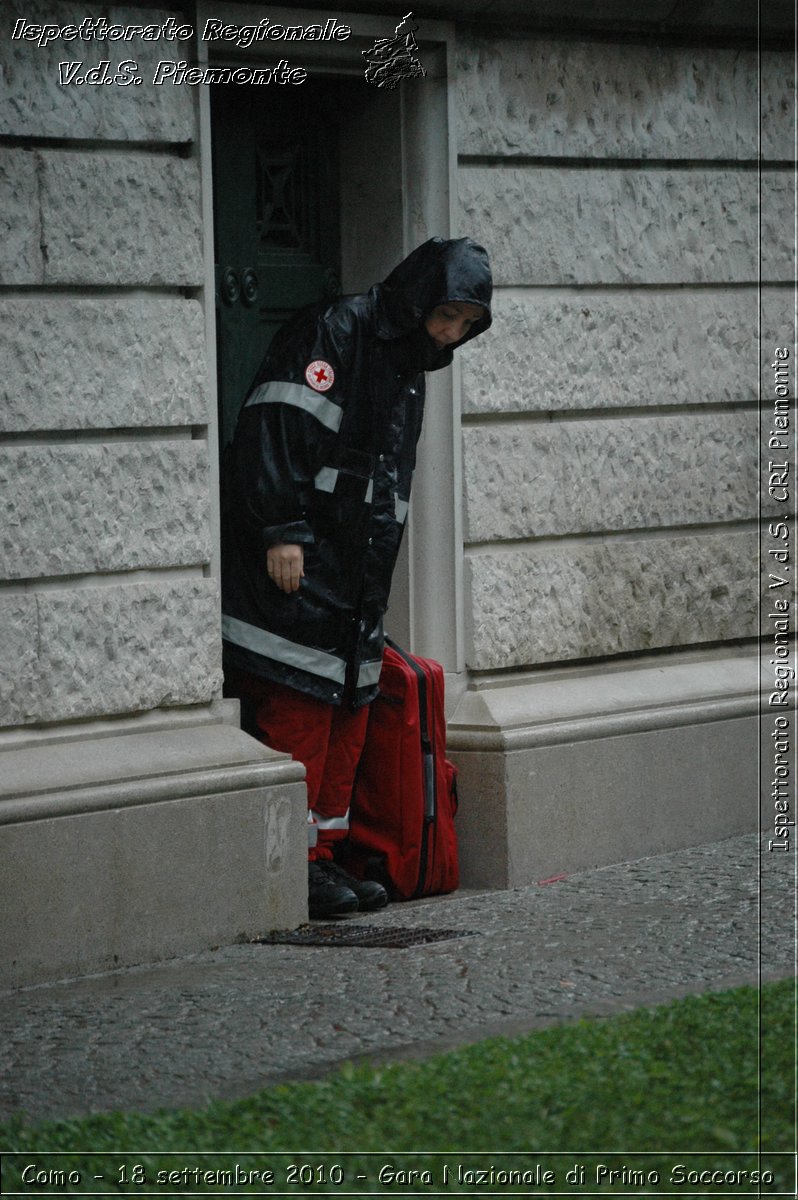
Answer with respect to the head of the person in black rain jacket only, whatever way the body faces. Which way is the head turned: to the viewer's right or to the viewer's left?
to the viewer's right

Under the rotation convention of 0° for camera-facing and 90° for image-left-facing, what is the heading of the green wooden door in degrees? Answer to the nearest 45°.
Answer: approximately 315°

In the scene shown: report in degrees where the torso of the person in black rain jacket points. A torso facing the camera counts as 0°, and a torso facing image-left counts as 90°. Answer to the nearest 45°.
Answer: approximately 315°
